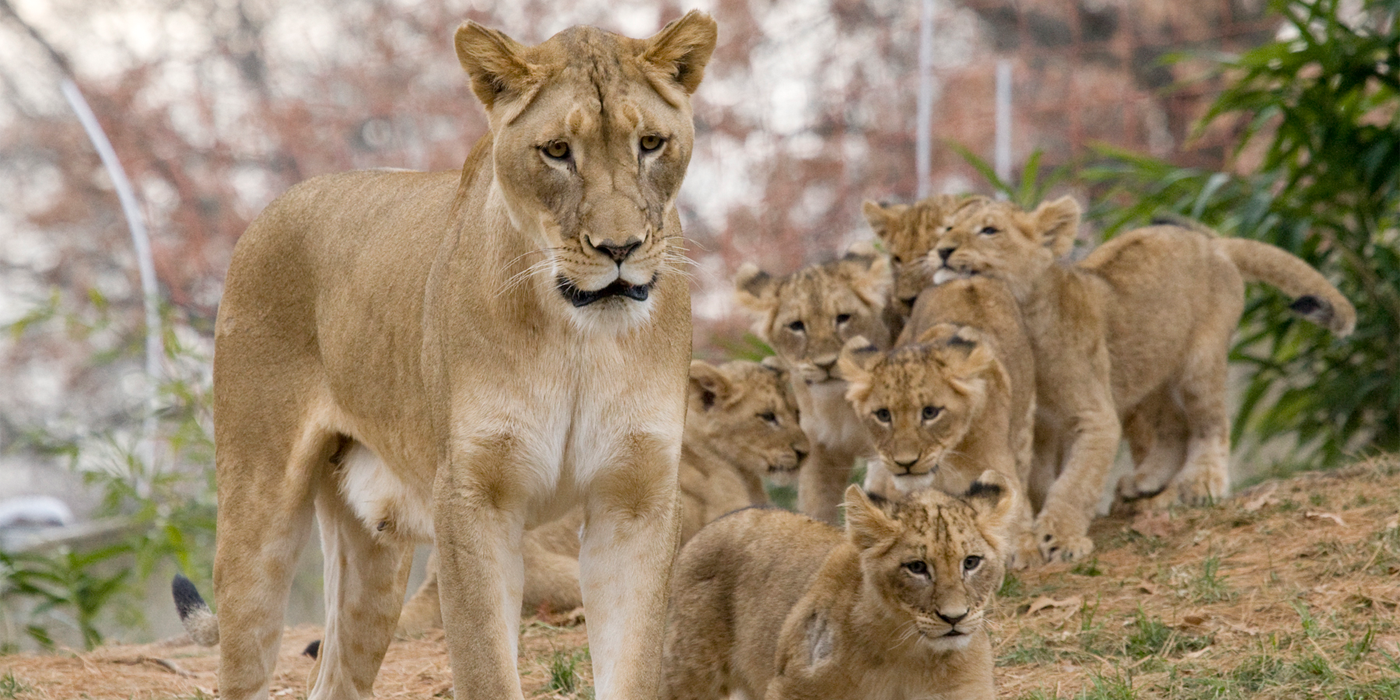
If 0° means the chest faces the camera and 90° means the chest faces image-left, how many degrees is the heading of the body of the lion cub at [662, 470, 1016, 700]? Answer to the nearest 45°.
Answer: approximately 315°

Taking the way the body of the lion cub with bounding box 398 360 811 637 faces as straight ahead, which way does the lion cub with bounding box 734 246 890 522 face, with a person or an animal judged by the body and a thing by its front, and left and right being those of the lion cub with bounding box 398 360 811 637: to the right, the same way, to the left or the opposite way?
to the right

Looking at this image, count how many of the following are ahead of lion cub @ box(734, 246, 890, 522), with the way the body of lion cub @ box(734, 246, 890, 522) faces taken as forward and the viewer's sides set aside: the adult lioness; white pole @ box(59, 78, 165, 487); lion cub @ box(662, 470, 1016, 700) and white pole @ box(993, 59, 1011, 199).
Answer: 2

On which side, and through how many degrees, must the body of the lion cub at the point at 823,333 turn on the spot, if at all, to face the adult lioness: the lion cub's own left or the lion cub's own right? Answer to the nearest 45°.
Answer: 0° — it already faces it

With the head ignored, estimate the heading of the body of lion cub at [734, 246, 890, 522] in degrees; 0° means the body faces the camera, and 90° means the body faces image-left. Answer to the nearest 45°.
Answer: approximately 0°

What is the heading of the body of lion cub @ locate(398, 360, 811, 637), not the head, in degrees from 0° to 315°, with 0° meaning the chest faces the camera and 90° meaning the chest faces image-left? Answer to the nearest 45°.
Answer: approximately 270°

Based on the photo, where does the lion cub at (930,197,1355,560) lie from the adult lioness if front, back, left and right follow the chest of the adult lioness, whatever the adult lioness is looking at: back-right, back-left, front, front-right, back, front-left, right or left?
left

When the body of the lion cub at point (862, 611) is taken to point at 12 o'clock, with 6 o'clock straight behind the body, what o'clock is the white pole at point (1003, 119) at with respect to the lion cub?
The white pole is roughly at 8 o'clock from the lion cub.

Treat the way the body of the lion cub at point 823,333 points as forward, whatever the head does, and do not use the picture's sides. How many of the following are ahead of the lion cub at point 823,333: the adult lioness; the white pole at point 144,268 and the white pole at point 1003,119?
1

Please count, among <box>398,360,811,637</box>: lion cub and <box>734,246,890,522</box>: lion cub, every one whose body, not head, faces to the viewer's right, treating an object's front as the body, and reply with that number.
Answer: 1

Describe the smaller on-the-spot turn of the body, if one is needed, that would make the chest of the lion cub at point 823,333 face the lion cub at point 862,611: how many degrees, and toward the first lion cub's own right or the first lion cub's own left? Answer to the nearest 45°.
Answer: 0° — it already faces it
